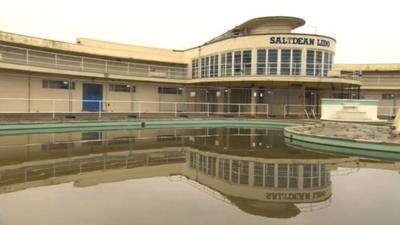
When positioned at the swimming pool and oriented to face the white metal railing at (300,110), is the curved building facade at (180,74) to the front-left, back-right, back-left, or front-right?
front-left

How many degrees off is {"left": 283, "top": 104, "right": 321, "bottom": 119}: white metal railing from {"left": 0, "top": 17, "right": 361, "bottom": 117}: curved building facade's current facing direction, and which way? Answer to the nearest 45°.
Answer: approximately 45° to its left

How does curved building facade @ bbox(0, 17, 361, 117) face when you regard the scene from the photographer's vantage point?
facing the viewer and to the right of the viewer

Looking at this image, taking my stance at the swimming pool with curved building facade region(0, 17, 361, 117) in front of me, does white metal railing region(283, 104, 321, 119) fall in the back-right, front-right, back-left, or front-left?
front-right
